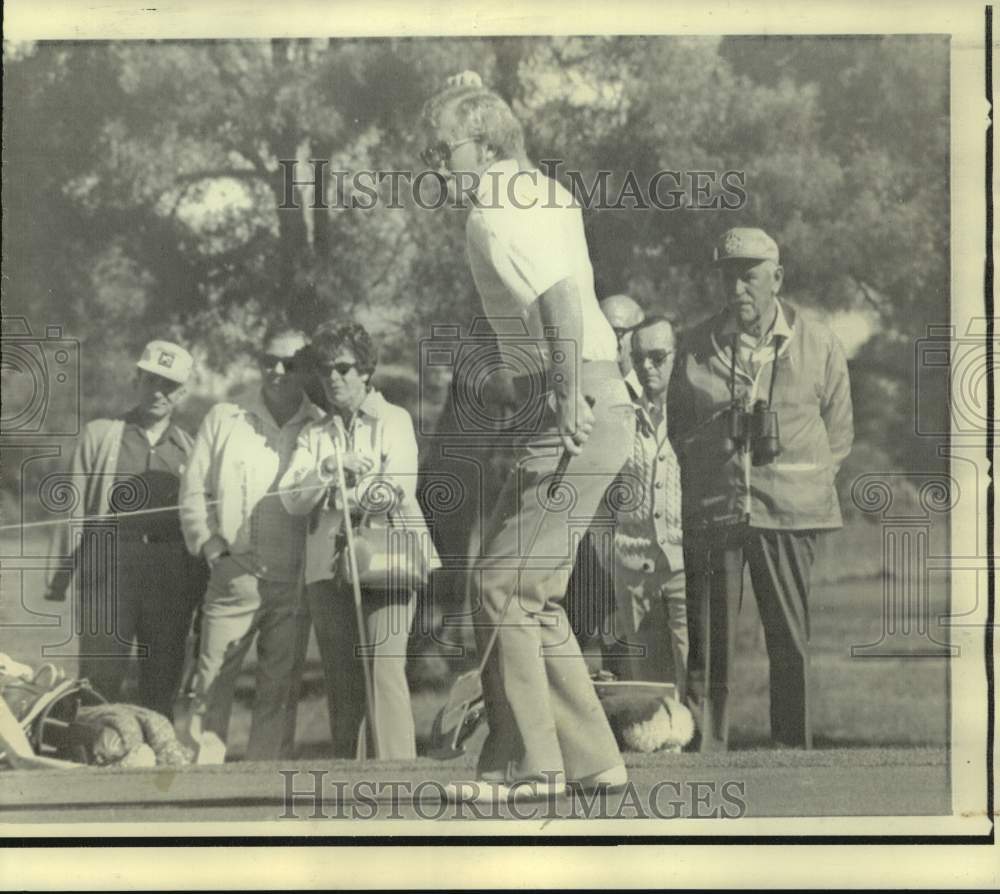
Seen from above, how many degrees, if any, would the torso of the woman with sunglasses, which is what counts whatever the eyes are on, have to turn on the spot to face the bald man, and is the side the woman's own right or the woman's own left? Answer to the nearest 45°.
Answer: approximately 90° to the woman's own left

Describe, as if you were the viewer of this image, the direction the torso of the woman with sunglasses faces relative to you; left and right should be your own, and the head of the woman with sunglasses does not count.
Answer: facing the viewer

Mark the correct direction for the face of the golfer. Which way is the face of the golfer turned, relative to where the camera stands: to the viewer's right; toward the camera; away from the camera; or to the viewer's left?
to the viewer's left

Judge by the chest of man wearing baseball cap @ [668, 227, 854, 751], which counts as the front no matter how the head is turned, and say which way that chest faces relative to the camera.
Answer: toward the camera

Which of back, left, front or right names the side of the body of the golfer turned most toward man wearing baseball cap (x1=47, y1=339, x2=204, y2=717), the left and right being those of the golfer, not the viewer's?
front

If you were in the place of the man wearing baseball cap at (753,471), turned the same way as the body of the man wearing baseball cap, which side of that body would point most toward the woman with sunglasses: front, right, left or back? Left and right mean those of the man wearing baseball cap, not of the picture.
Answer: right

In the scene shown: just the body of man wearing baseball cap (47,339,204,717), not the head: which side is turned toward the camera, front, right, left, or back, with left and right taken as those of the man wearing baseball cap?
front

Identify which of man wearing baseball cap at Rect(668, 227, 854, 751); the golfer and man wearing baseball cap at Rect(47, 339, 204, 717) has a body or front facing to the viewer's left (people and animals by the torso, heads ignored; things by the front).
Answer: the golfer

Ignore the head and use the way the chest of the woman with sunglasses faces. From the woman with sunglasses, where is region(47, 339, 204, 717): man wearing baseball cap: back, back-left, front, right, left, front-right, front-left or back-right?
right

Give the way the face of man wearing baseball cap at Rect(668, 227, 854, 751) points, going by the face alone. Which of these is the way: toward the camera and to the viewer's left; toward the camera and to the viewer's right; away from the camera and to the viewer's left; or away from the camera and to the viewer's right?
toward the camera and to the viewer's left
